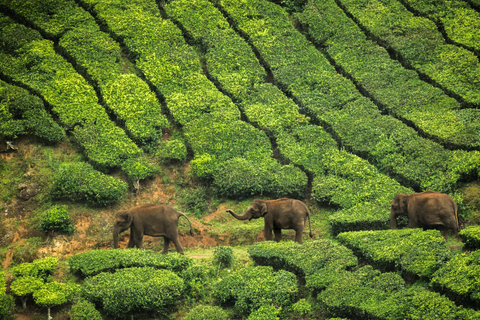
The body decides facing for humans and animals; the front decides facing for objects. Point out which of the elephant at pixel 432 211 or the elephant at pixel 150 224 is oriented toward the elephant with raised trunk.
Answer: the elephant at pixel 432 211

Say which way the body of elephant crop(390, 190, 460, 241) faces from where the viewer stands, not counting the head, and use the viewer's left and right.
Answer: facing to the left of the viewer

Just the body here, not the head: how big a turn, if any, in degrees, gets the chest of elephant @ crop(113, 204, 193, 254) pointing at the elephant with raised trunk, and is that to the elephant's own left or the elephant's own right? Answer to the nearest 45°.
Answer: approximately 180°

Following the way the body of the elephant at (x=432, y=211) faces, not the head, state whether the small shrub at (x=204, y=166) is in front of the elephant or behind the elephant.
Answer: in front

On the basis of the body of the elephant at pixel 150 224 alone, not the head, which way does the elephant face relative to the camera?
to the viewer's left

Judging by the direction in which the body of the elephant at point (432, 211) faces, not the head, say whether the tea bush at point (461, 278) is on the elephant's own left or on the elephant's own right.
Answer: on the elephant's own left

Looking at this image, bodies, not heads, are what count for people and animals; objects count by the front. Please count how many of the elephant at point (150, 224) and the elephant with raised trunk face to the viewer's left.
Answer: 2

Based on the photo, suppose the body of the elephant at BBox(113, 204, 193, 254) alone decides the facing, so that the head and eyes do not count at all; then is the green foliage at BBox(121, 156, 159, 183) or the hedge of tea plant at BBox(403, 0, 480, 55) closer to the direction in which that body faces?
the green foliage

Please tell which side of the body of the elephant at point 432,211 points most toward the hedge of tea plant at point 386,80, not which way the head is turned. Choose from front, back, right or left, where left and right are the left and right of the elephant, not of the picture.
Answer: right

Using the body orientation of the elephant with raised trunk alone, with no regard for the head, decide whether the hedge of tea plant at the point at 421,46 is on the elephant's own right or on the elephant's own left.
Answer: on the elephant's own right

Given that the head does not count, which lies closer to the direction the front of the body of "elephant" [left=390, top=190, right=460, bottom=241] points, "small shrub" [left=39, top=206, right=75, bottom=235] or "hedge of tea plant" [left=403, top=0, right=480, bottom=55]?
the small shrub

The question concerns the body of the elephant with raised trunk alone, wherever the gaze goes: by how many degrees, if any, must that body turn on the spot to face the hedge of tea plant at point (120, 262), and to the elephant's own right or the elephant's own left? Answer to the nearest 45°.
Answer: approximately 45° to the elephant's own left

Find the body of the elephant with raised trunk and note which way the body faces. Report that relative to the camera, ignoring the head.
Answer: to the viewer's left
